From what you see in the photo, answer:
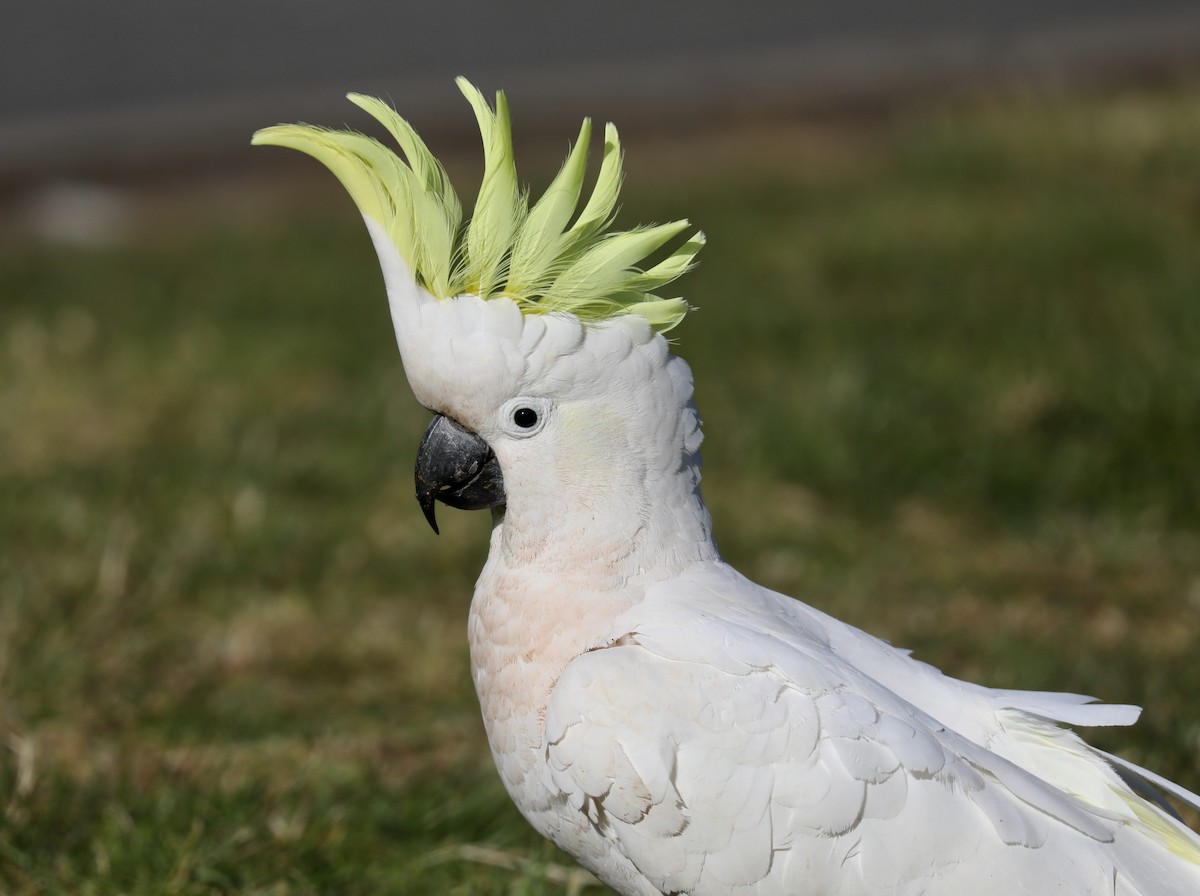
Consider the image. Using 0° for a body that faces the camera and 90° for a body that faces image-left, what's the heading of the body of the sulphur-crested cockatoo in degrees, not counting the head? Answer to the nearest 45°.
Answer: approximately 90°
